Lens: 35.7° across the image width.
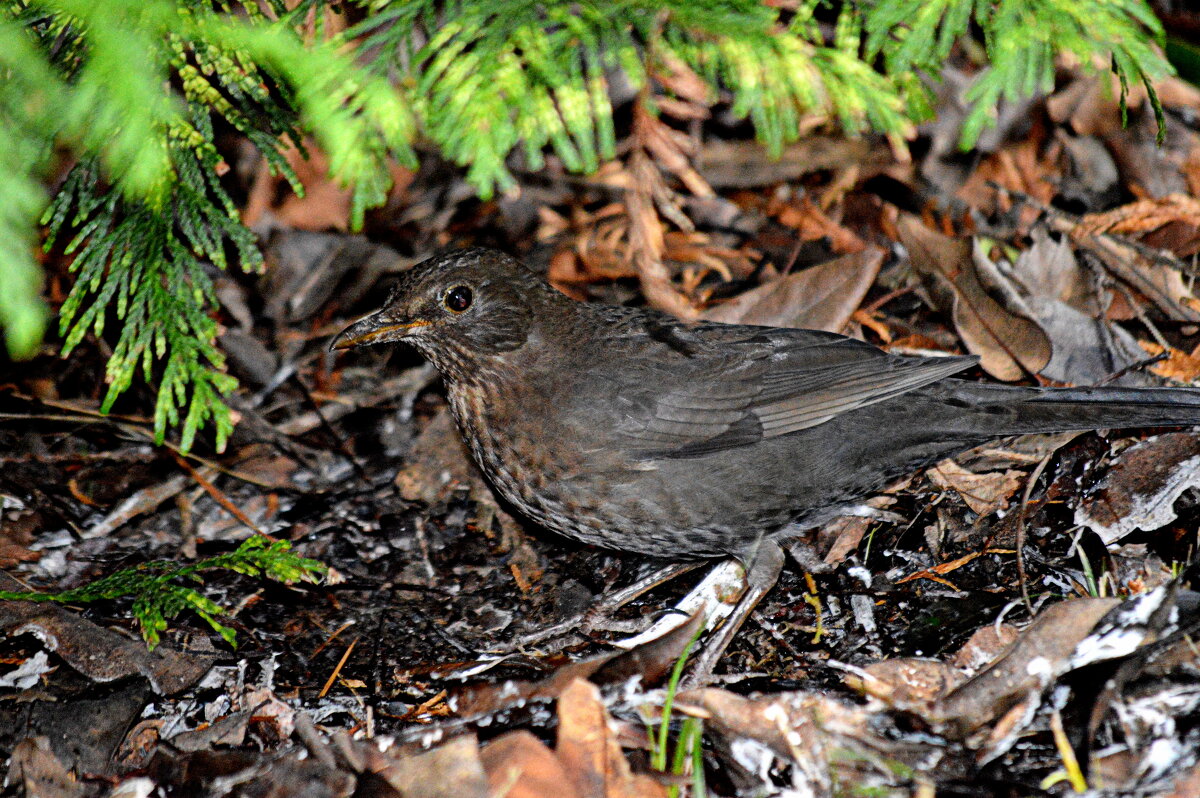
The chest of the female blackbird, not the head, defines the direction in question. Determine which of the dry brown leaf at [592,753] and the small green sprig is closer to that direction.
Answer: the small green sprig

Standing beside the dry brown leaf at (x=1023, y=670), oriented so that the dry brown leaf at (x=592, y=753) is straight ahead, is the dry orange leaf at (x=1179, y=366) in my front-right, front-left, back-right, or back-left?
back-right

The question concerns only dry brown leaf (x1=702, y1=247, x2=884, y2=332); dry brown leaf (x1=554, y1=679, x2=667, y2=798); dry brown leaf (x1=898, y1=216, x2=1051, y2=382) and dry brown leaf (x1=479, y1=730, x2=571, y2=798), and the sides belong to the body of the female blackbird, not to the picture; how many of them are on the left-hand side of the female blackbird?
2

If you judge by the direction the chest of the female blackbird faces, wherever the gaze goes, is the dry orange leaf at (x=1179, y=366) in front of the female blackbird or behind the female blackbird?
behind

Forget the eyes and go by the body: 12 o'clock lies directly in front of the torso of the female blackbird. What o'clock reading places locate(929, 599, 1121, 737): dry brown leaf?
The dry brown leaf is roughly at 8 o'clock from the female blackbird.

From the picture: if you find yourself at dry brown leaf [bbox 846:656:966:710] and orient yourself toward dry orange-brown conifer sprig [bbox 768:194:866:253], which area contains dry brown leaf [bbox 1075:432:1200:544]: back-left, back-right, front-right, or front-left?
front-right

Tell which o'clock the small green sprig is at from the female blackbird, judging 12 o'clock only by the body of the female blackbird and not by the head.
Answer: The small green sprig is roughly at 11 o'clock from the female blackbird.

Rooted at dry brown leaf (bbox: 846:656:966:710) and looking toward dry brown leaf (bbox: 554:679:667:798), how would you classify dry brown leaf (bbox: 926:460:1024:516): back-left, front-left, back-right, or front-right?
back-right

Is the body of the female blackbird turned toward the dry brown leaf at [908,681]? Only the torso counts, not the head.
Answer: no

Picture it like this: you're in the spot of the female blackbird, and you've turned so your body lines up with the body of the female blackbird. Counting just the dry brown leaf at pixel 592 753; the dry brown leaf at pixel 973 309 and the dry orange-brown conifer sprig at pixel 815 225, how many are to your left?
1

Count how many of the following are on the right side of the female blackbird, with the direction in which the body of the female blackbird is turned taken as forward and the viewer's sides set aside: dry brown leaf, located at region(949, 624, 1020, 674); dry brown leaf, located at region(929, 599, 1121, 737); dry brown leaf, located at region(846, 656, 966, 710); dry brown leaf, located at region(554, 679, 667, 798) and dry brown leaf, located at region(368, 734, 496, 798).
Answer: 0

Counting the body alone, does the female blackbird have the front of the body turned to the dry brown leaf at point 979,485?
no

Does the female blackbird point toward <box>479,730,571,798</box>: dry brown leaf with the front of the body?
no

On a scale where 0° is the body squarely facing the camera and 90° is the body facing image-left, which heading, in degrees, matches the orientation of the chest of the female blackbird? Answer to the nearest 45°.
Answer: approximately 90°

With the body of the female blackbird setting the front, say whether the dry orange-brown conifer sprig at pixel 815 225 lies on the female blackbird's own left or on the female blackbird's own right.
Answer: on the female blackbird's own right
